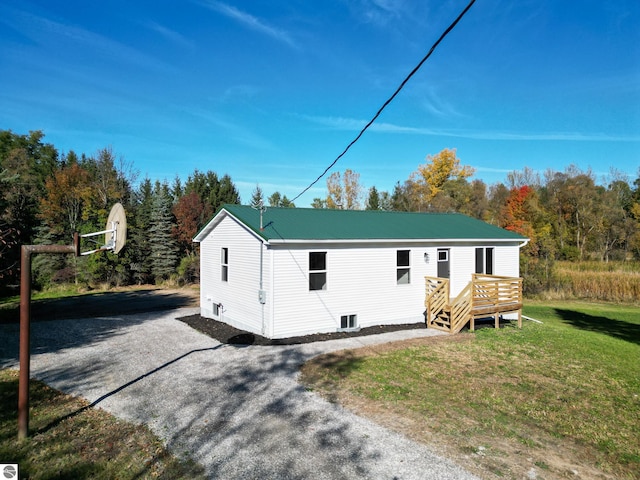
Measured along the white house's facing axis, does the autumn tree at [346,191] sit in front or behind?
behind

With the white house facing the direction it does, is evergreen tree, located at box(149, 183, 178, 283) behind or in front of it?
behind

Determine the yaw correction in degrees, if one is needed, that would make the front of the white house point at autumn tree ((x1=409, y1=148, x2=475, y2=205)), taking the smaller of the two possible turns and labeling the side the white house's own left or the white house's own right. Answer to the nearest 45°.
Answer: approximately 135° to the white house's own left

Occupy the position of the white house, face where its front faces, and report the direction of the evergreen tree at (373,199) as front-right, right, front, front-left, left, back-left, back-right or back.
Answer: back-left

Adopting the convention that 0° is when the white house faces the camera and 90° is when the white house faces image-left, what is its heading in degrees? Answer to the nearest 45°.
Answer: approximately 315°

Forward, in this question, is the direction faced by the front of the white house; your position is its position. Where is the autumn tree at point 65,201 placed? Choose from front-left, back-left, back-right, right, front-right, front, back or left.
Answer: back
